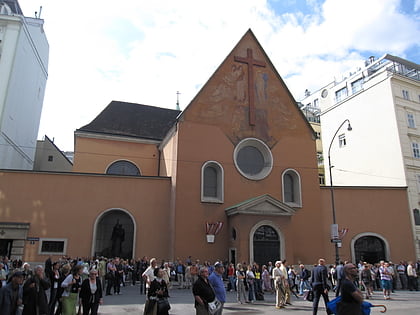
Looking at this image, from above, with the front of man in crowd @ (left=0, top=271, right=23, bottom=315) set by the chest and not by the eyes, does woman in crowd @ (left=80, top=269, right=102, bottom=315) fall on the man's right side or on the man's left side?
on the man's left side

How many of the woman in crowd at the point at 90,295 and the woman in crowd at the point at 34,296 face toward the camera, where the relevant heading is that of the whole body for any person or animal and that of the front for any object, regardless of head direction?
2

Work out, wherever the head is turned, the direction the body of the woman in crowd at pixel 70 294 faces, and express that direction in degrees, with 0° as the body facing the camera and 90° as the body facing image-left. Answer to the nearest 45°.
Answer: approximately 315°

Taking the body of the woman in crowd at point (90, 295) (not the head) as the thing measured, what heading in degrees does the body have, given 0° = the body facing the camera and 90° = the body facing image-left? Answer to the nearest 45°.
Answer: approximately 0°

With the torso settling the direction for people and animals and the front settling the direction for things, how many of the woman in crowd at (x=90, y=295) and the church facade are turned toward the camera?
2

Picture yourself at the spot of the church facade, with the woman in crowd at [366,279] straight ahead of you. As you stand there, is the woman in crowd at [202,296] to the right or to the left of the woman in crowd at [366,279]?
right

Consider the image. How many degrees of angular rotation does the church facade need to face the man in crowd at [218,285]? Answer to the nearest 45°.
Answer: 0° — it already faces them

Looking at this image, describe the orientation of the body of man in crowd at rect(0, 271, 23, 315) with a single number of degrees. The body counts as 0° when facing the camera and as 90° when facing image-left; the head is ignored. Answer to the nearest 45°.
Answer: approximately 315°
